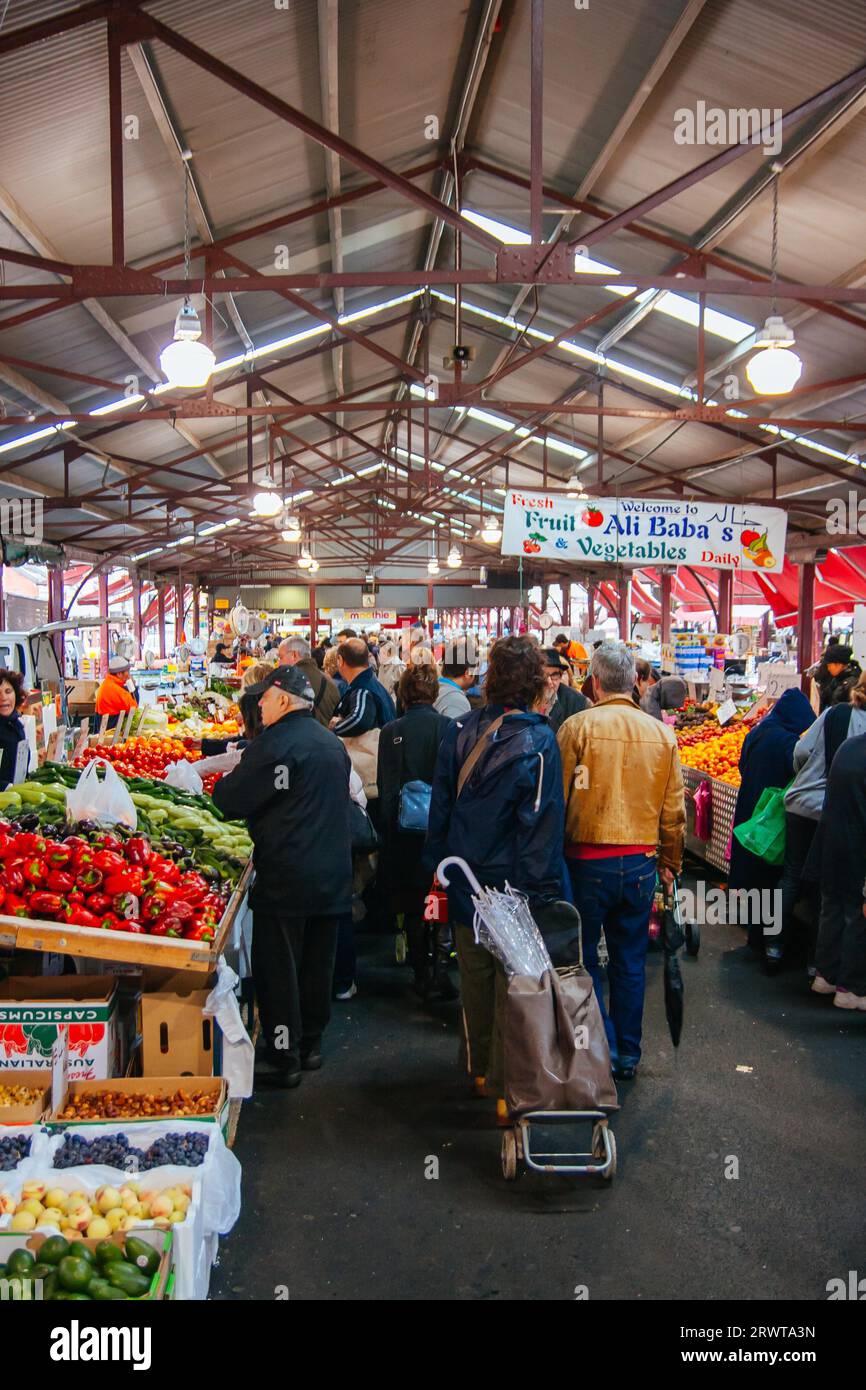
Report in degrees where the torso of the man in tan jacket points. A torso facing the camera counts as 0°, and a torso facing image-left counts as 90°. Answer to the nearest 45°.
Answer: approximately 180°

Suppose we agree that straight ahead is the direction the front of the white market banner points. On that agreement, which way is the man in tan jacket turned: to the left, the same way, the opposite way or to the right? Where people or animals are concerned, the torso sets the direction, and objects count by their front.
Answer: the opposite way

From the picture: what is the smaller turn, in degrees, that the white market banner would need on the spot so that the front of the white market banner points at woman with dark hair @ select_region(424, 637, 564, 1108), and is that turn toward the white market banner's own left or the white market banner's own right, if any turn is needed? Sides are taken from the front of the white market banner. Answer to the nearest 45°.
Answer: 0° — it already faces them

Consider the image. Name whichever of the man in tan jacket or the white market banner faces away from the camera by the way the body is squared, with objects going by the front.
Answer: the man in tan jacket

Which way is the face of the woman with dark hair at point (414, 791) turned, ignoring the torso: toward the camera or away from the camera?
away from the camera

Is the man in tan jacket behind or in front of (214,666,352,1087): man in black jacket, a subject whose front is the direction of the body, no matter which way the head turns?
behind

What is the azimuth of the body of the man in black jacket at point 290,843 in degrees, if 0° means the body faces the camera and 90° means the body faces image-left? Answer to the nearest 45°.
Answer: approximately 135°

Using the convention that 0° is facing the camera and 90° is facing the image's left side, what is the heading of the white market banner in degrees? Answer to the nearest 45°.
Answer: approximately 0°

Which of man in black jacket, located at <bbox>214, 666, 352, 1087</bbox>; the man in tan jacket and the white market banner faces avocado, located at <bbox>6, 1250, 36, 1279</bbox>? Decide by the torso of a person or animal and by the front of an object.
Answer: the white market banner

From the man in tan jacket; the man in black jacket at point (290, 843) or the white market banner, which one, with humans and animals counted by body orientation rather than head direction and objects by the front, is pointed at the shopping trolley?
the white market banner

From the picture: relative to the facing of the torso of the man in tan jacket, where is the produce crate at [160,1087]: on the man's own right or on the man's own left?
on the man's own left

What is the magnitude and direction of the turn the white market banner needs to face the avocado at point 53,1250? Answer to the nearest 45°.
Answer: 0° — it already faces it
